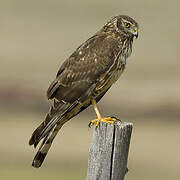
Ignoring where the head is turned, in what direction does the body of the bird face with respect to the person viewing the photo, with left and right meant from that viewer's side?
facing to the right of the viewer
